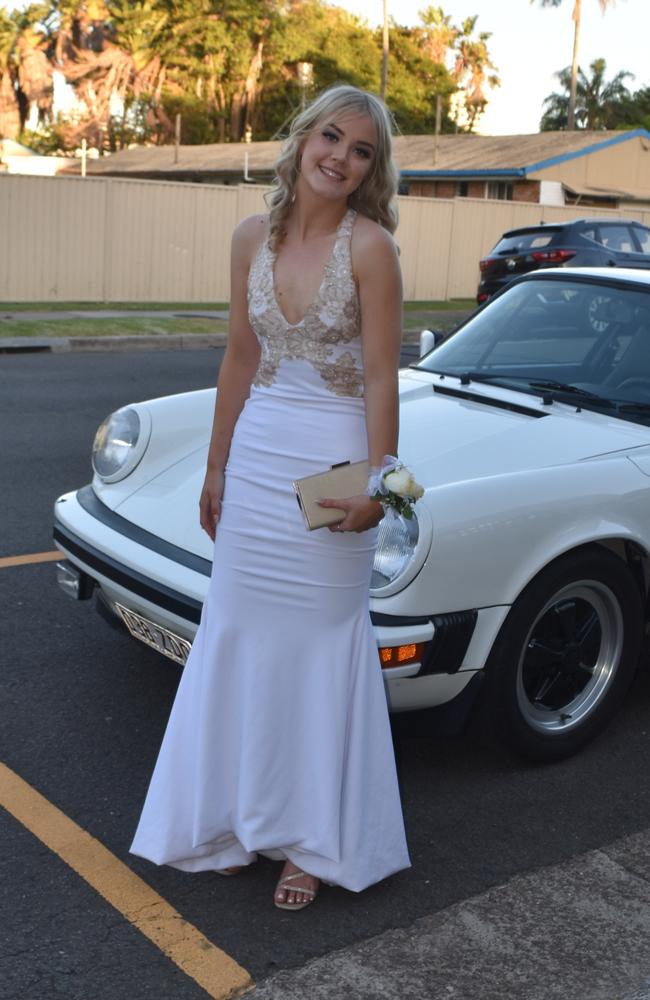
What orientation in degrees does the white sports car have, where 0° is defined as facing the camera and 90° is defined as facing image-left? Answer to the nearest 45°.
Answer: approximately 45°

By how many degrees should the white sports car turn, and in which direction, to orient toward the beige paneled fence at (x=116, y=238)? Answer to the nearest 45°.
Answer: approximately 135° to its right

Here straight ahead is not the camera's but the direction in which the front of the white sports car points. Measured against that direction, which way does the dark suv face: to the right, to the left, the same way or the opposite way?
the opposite way

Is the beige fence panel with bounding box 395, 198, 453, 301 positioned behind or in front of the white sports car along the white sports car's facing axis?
behind

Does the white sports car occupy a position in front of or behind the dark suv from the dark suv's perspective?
behind

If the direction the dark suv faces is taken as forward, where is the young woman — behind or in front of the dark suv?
behind

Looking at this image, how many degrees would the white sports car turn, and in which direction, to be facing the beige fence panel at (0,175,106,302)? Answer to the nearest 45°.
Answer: approximately 135° to its right
